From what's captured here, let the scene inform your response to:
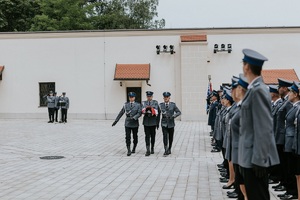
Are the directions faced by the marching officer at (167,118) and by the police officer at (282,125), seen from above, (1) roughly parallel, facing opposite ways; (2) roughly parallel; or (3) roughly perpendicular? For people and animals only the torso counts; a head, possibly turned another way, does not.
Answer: roughly perpendicular

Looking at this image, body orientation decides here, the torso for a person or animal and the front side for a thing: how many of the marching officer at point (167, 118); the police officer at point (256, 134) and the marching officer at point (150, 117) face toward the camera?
2

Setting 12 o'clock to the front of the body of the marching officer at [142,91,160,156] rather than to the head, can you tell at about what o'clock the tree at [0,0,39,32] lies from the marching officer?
The tree is roughly at 5 o'clock from the marching officer.

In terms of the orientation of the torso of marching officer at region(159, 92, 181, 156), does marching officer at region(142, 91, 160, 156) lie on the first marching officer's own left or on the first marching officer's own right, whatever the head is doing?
on the first marching officer's own right

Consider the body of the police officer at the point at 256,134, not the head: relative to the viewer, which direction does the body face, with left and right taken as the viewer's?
facing to the left of the viewer

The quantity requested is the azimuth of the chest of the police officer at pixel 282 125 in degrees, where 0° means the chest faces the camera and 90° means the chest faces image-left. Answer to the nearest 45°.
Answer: approximately 90°

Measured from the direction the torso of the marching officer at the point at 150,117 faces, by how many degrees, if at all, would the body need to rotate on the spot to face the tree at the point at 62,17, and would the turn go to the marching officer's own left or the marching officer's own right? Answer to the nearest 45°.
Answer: approximately 180°
